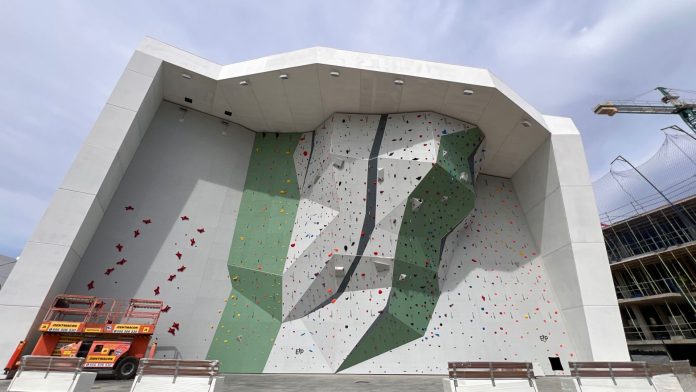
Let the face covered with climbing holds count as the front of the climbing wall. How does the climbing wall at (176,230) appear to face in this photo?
toward the camera

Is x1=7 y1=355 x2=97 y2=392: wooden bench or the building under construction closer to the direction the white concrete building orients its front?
the wooden bench

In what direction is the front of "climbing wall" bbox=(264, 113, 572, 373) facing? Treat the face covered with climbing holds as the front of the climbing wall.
toward the camera

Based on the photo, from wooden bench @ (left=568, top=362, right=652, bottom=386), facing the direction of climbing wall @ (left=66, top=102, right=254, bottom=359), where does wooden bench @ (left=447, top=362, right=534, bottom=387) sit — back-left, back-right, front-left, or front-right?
front-left

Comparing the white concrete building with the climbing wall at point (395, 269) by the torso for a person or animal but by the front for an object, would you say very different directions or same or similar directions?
same or similar directions

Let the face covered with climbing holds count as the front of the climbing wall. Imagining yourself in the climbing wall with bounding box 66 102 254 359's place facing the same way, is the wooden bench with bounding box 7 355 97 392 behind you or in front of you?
in front

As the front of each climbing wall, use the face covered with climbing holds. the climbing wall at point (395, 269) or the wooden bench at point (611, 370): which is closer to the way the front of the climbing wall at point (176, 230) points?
the wooden bench

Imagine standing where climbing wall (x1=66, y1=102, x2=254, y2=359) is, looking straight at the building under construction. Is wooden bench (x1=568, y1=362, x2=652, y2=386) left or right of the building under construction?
right

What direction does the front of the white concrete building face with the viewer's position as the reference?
facing the viewer

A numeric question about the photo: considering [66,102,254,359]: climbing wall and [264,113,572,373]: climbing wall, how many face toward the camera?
2

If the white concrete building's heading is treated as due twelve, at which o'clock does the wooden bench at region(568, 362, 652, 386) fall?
The wooden bench is roughly at 11 o'clock from the white concrete building.

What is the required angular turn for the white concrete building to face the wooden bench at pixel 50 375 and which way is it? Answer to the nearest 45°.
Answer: approximately 45° to its right

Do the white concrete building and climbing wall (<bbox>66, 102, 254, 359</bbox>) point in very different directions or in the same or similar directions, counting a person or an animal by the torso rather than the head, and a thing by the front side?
same or similar directions

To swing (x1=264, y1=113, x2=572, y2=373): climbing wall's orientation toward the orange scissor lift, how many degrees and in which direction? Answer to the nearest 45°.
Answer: approximately 45° to its right
